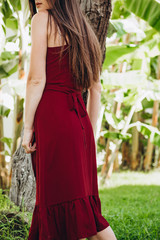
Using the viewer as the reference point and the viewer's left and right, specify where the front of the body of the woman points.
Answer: facing away from the viewer and to the left of the viewer

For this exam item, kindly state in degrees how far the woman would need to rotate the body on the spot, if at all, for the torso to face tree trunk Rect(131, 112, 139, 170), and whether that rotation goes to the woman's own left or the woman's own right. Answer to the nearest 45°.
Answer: approximately 45° to the woman's own right
